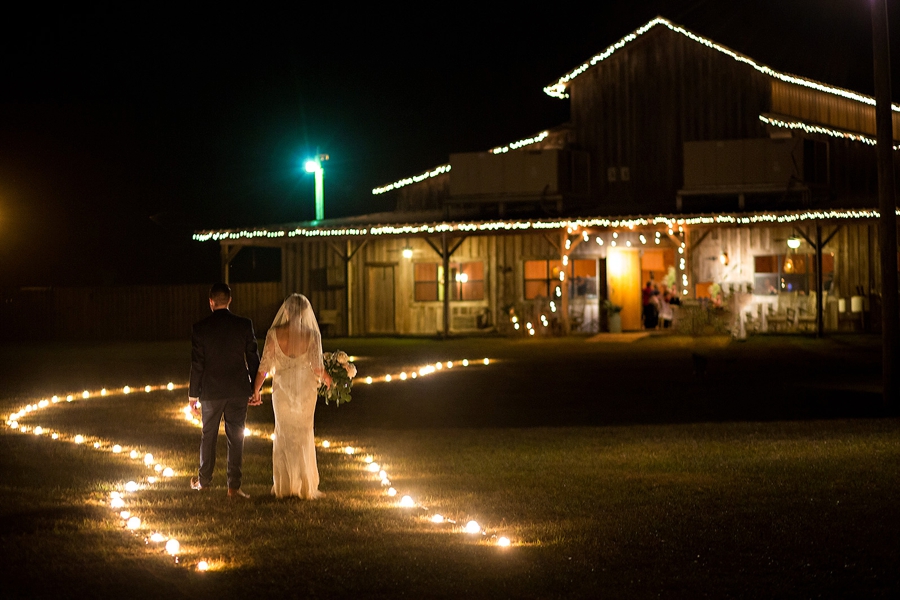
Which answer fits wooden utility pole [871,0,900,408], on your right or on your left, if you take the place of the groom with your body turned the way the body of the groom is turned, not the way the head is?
on your right

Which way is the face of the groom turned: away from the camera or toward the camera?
away from the camera

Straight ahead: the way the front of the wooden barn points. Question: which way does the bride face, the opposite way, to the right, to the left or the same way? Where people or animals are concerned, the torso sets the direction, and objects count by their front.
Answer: the opposite way

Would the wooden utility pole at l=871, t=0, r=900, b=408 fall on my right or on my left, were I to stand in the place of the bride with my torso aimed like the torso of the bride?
on my right

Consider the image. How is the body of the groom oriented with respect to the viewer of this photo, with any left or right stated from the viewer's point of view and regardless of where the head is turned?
facing away from the viewer

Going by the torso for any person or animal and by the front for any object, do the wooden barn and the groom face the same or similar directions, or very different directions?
very different directions

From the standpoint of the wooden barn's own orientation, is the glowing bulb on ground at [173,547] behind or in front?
in front

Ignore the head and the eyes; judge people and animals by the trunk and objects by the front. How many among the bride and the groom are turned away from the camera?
2

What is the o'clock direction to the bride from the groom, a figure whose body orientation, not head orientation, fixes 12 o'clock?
The bride is roughly at 4 o'clock from the groom.

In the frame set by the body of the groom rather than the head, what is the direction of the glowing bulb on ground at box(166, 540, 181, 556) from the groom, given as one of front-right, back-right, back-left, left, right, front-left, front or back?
back

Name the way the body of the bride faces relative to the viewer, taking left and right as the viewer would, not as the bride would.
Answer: facing away from the viewer

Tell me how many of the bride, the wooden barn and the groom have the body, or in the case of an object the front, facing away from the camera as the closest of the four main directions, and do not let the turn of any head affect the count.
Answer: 2

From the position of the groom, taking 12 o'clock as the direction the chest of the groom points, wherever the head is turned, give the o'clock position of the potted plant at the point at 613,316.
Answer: The potted plant is roughly at 1 o'clock from the groom.
